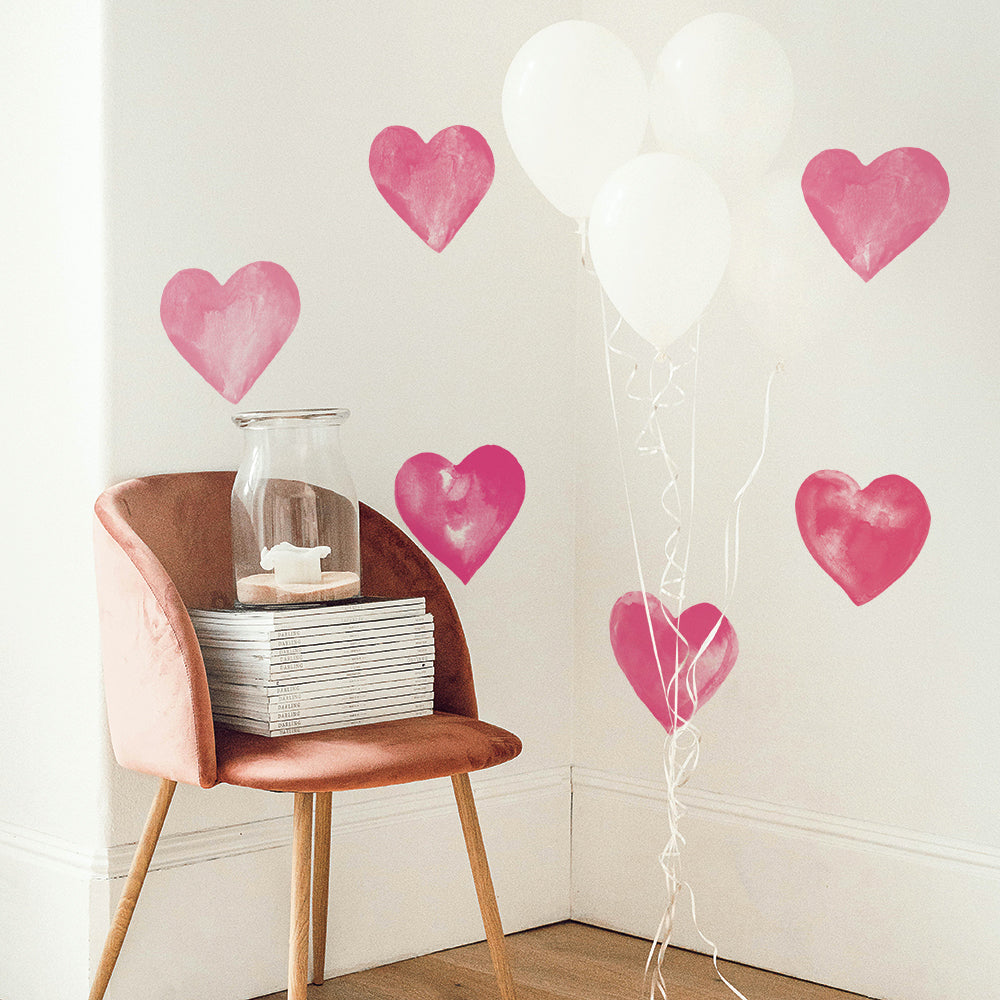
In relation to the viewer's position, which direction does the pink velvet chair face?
facing the viewer and to the right of the viewer
